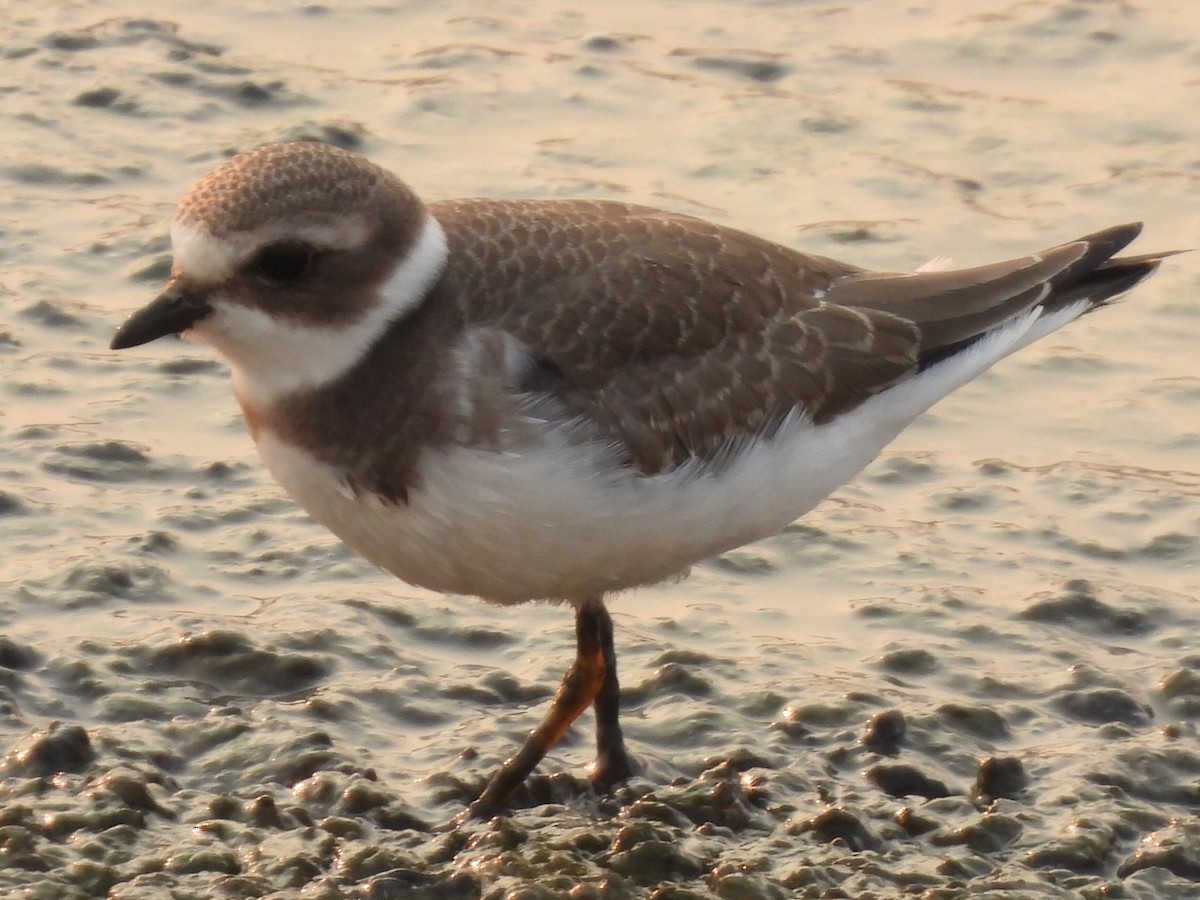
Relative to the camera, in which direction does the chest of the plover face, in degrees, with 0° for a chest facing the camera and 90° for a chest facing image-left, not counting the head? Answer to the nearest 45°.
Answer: approximately 90°
